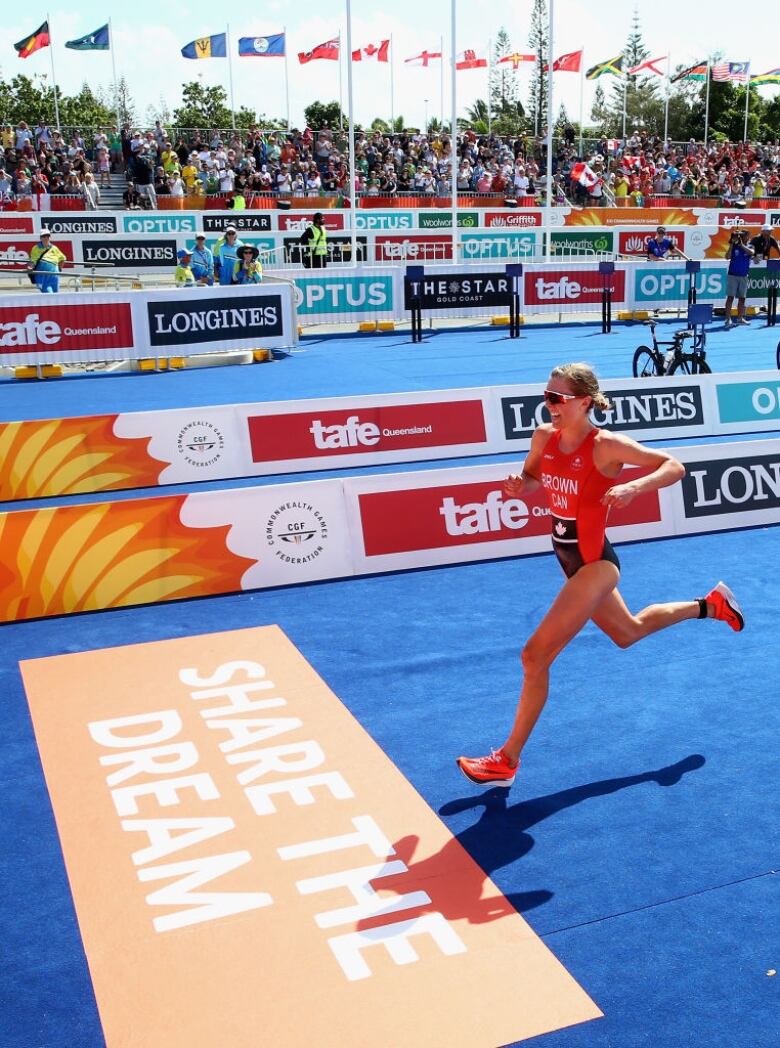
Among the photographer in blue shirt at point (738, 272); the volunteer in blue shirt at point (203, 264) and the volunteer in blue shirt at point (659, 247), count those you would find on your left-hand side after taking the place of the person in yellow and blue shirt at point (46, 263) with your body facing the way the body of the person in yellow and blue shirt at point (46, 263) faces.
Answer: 3

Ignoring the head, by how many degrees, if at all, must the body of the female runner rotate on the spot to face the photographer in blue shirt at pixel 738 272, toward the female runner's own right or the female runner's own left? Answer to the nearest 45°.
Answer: approximately 135° to the female runner's own right

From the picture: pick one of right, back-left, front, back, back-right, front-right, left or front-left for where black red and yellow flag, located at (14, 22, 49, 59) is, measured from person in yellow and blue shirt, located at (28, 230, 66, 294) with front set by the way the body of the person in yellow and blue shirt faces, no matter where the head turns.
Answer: back

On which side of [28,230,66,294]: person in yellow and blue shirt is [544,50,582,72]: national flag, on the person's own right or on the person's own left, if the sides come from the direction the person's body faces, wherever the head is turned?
on the person's own left

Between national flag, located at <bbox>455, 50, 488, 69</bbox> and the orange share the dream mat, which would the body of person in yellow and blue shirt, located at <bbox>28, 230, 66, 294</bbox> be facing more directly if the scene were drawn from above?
the orange share the dream mat

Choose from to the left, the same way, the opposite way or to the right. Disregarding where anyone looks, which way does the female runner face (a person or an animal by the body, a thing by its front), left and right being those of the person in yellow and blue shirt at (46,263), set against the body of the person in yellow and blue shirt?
to the right

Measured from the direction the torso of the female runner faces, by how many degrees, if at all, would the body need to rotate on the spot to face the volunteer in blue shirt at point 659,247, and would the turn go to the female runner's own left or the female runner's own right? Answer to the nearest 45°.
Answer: approximately 135° to the female runner's own right

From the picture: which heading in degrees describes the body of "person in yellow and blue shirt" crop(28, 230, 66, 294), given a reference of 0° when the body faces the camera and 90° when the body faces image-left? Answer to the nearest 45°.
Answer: approximately 0°
